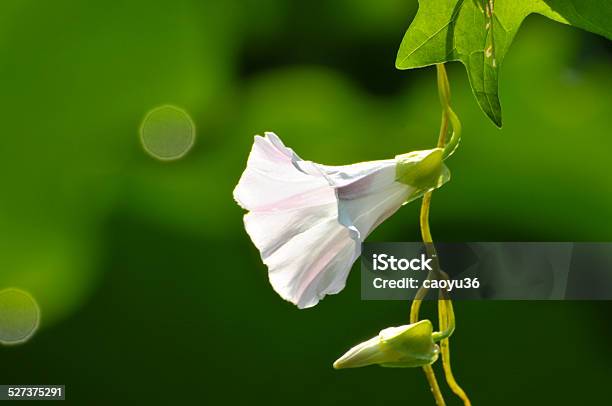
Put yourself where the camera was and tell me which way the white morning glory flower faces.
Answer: facing to the left of the viewer
